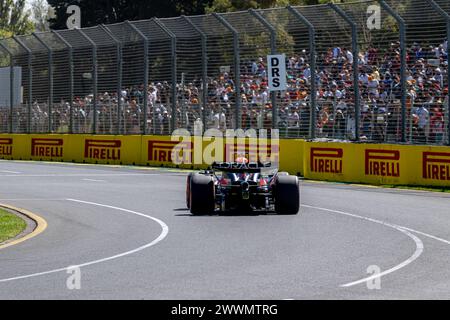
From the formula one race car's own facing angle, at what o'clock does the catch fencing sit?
The catch fencing is roughly at 12 o'clock from the formula one race car.

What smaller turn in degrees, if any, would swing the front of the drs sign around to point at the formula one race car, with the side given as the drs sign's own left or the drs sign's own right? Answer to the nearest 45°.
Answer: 0° — it already faces it

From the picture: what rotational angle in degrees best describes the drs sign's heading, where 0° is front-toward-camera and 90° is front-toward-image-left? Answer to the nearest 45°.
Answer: approximately 0°

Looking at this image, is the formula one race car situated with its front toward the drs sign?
yes

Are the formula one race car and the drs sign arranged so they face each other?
yes

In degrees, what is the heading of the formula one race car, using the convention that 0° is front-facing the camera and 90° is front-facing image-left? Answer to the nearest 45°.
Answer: approximately 180°

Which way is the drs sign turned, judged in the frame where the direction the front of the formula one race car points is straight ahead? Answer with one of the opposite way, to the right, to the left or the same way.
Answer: the opposite way

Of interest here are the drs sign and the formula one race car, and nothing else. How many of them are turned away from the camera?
1
